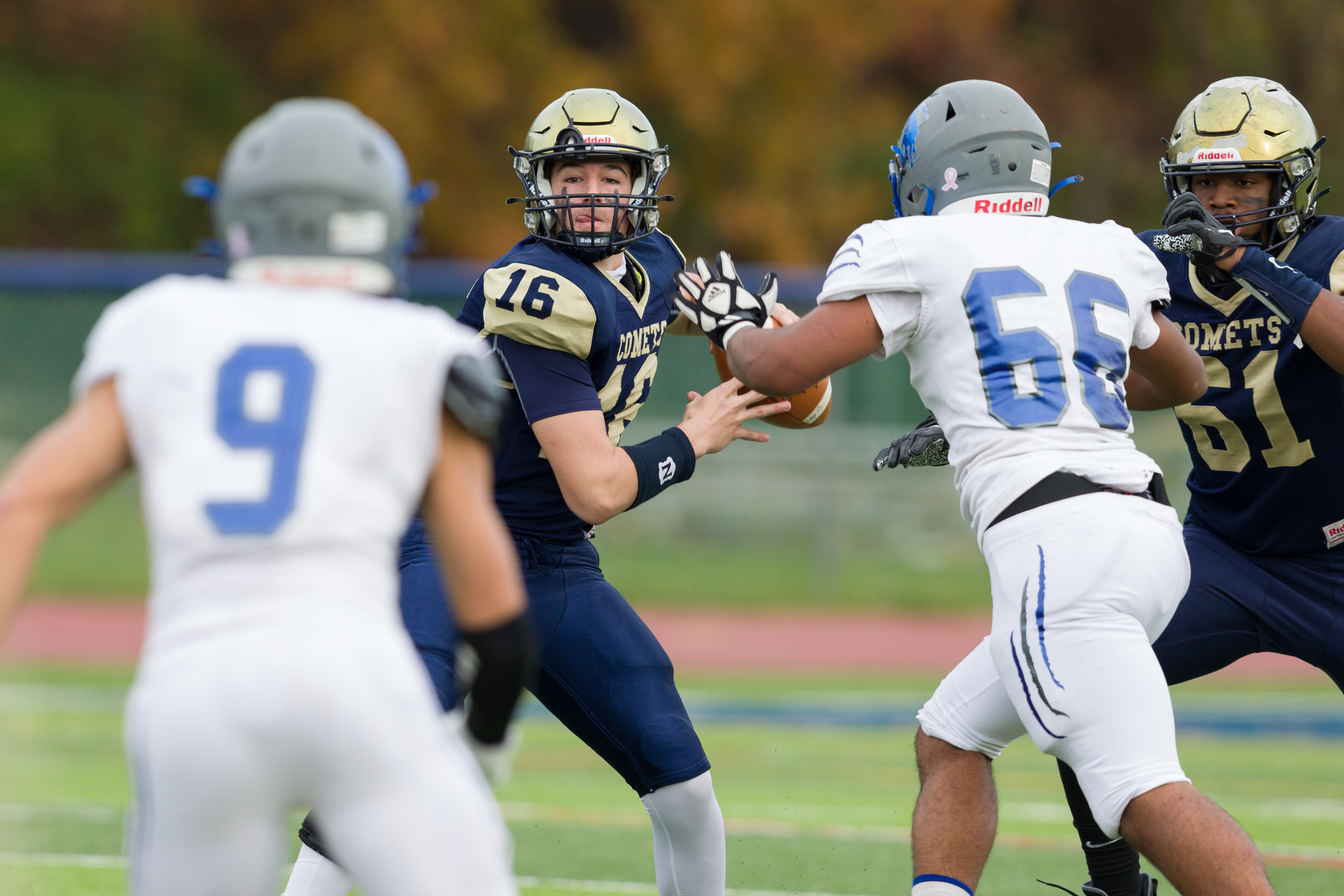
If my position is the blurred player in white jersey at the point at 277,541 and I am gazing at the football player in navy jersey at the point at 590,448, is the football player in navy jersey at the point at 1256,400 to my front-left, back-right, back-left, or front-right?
front-right

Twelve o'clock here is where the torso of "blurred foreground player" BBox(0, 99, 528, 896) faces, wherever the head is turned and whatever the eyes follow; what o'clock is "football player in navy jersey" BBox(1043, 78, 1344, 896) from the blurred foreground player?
The football player in navy jersey is roughly at 2 o'clock from the blurred foreground player.

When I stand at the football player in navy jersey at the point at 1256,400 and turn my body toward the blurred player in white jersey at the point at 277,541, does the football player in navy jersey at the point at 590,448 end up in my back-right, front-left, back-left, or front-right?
front-right

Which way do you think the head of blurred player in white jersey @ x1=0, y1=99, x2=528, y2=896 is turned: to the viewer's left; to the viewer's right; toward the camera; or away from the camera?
away from the camera

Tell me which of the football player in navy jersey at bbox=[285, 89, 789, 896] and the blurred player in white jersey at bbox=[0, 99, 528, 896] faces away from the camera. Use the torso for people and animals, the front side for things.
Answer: the blurred player in white jersey

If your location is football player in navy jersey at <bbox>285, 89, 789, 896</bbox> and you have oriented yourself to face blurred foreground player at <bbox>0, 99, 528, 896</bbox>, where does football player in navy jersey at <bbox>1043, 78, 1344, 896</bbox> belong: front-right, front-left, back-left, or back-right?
back-left

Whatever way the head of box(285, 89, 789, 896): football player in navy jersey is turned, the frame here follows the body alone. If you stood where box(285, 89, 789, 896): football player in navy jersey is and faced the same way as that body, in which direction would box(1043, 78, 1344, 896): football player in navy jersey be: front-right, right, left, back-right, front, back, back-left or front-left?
front-left

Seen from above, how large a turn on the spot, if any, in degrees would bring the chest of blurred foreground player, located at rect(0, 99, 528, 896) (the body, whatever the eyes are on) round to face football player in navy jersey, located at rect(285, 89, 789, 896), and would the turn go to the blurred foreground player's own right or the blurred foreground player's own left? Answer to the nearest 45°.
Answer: approximately 45° to the blurred foreground player's own right

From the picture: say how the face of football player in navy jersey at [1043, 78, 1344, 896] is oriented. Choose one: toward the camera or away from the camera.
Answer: toward the camera

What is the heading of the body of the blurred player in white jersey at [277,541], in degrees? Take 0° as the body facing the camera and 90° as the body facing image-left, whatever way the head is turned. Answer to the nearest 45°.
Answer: approximately 180°

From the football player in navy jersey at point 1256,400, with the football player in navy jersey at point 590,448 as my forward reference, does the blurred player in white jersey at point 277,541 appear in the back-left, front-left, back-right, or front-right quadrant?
front-left

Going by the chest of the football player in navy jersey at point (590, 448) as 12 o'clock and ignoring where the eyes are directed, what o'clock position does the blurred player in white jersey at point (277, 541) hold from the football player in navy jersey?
The blurred player in white jersey is roughly at 2 o'clock from the football player in navy jersey.

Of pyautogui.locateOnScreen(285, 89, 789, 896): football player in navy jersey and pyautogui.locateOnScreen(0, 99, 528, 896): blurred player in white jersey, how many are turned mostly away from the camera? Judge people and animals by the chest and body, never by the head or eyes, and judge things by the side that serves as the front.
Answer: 1

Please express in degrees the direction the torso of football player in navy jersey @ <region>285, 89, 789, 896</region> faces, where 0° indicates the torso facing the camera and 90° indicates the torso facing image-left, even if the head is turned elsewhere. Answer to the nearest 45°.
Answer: approximately 315°
